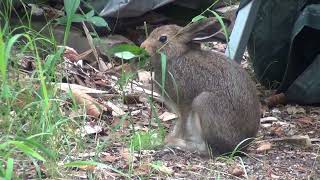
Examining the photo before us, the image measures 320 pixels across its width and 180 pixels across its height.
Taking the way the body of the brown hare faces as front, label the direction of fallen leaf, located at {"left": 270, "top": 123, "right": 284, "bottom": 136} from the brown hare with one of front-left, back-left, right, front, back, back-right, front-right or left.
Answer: back-right

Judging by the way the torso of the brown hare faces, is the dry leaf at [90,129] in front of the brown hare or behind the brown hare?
in front

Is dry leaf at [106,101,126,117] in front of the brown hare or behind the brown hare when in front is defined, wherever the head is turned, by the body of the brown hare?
in front

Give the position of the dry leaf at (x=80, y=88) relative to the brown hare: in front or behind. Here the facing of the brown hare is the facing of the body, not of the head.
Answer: in front

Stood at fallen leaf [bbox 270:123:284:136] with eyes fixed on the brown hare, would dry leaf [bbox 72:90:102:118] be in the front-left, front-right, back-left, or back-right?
front-right

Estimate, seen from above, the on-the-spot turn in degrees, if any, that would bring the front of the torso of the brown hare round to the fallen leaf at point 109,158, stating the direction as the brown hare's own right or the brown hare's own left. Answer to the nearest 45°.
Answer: approximately 45° to the brown hare's own left

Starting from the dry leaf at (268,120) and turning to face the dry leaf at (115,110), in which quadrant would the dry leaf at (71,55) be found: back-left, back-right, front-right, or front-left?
front-right

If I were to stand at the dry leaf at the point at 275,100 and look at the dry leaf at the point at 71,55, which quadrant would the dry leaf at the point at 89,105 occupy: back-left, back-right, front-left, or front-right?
front-left

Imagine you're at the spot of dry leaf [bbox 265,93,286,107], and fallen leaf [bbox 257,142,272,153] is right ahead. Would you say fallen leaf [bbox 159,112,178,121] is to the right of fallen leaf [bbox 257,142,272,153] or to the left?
right

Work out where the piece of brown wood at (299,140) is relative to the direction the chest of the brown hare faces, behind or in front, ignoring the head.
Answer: behind

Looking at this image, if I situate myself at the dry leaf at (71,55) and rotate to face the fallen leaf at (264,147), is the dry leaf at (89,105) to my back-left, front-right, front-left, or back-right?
front-right

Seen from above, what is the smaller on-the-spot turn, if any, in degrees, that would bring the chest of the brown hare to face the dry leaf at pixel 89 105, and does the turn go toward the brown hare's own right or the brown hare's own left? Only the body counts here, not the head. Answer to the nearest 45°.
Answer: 0° — it already faces it

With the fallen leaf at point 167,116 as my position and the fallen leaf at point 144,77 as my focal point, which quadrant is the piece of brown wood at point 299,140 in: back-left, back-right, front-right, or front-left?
back-right

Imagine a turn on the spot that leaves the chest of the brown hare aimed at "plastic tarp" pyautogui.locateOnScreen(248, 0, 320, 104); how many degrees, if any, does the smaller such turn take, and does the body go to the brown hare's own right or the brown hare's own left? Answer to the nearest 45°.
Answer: approximately 135° to the brown hare's own right

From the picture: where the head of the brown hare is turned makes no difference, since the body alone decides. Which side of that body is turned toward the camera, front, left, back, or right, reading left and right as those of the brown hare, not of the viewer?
left
